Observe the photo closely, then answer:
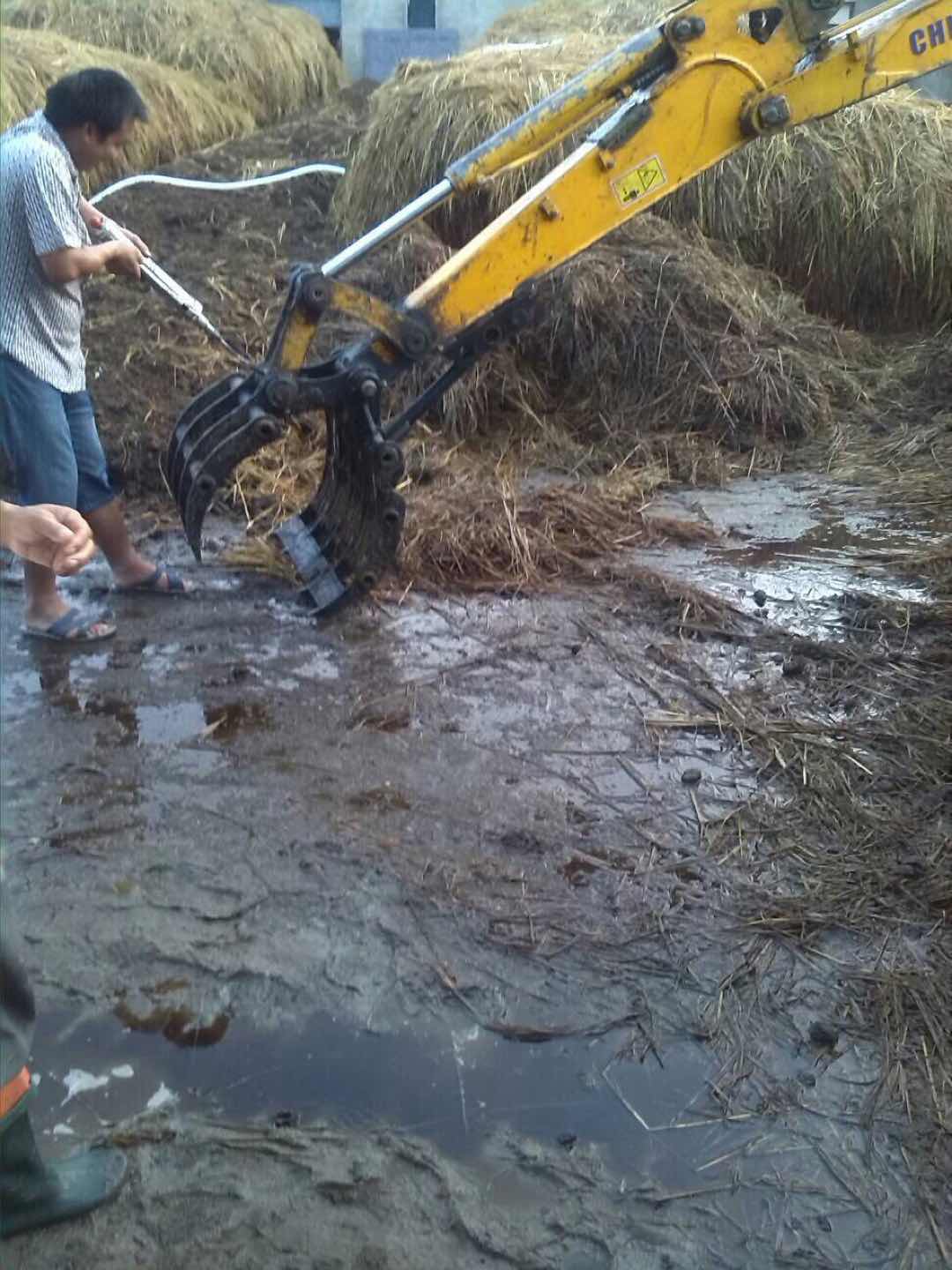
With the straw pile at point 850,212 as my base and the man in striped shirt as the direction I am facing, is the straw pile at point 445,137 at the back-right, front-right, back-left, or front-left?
front-right

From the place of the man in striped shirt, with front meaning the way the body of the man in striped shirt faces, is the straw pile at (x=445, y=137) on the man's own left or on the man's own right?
on the man's own left

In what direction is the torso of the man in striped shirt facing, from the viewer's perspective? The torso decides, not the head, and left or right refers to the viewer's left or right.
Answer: facing to the right of the viewer

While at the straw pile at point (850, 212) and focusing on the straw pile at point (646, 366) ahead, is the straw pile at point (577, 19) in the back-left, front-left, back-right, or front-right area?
back-right

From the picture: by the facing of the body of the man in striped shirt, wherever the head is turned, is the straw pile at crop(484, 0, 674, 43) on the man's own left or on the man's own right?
on the man's own left

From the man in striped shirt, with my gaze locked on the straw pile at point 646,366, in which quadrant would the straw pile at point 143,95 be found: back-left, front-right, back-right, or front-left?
front-left

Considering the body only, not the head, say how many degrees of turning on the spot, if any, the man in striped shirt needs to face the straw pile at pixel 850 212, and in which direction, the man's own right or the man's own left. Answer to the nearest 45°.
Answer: approximately 45° to the man's own left

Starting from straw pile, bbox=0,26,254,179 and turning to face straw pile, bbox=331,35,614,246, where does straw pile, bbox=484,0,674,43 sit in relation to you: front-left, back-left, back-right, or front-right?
front-left

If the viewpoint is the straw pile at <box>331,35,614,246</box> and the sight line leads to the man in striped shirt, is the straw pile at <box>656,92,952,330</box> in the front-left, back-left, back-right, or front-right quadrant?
front-left

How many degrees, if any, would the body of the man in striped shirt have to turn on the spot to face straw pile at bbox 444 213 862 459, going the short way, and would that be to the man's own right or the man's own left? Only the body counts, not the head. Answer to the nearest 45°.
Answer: approximately 45° to the man's own left

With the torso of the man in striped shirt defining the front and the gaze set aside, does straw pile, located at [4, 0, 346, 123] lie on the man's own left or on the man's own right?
on the man's own left

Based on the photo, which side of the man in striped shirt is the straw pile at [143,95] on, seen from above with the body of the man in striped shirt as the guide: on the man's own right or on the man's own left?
on the man's own left
